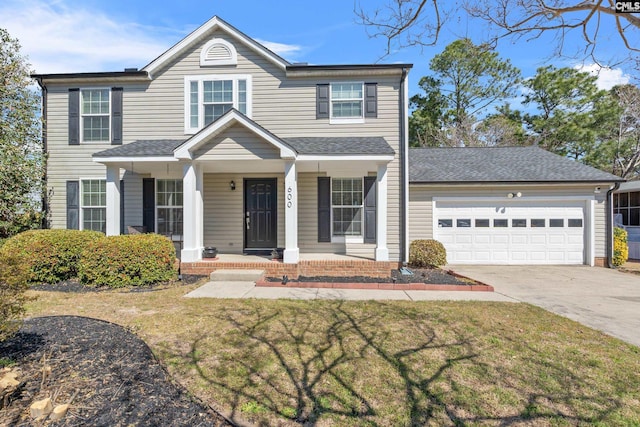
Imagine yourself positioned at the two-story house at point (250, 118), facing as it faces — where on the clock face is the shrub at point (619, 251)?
The shrub is roughly at 9 o'clock from the two-story house.

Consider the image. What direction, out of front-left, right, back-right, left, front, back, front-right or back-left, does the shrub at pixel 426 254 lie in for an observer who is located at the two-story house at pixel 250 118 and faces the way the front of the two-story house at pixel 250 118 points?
left

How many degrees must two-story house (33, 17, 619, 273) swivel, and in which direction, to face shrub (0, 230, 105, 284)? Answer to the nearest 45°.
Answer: approximately 45° to its right

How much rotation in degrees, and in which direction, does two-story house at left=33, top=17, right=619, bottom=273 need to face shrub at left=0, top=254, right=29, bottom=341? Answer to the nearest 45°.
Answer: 0° — it already faces it

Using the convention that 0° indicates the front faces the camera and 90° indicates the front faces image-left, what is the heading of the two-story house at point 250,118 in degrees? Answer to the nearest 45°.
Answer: approximately 0°

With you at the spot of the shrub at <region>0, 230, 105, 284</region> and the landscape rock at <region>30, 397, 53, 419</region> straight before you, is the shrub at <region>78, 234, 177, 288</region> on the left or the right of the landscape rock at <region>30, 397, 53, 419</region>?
left

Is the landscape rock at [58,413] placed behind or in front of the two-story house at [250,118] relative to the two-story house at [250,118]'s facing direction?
in front
